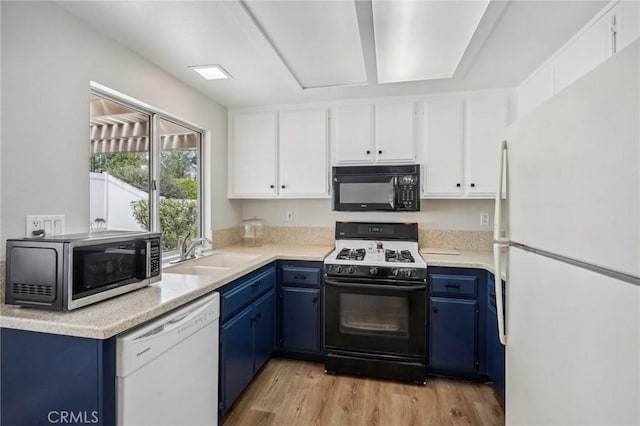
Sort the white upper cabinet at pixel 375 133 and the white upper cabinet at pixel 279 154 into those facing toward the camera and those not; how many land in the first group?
2

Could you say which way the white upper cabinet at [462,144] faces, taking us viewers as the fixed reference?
facing the viewer

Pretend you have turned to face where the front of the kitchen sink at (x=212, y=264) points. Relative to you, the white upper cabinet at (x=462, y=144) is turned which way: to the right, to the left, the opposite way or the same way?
to the right

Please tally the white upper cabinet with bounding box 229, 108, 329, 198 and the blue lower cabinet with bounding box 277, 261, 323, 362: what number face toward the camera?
2

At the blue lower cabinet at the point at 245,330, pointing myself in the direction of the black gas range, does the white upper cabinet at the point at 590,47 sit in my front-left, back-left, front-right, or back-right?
front-right

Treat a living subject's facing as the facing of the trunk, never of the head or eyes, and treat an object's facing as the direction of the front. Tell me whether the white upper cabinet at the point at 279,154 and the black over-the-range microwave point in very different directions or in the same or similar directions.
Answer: same or similar directions

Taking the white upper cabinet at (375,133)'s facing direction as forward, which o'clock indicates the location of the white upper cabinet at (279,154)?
the white upper cabinet at (279,154) is roughly at 3 o'clock from the white upper cabinet at (375,133).

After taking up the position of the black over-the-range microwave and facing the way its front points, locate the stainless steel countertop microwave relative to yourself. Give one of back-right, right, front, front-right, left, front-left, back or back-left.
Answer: front-right

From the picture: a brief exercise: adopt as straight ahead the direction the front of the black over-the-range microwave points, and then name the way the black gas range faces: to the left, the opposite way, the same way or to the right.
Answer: the same way

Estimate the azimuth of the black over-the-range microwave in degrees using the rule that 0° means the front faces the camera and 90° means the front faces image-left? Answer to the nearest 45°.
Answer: approximately 0°

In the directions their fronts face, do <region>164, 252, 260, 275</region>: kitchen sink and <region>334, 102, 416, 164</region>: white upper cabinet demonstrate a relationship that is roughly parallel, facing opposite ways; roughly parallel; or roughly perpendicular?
roughly perpendicular

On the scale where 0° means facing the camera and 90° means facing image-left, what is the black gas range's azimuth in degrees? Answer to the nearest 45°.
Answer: approximately 0°

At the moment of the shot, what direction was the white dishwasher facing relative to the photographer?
facing the viewer and to the right of the viewer

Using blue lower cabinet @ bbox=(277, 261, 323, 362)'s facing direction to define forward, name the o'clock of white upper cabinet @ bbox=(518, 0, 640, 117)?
The white upper cabinet is roughly at 10 o'clock from the blue lower cabinet.

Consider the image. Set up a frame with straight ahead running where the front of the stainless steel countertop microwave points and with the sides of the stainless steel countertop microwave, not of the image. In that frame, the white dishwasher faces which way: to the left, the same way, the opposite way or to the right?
the same way
